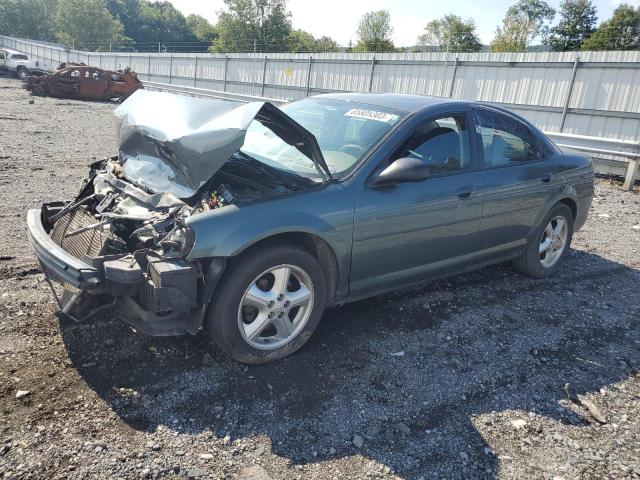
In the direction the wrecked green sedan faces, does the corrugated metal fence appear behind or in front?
behind

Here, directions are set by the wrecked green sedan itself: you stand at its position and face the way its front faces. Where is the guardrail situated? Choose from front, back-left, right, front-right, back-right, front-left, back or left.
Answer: back

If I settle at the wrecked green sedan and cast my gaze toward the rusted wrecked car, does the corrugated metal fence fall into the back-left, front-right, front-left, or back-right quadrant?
front-right

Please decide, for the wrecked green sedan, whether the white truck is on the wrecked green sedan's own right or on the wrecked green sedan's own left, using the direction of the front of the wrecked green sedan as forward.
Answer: on the wrecked green sedan's own right

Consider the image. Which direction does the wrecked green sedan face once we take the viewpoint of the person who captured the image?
facing the viewer and to the left of the viewer

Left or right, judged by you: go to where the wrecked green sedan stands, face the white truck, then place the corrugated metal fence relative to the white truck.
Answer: right

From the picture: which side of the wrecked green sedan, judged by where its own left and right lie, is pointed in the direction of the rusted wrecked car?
right
